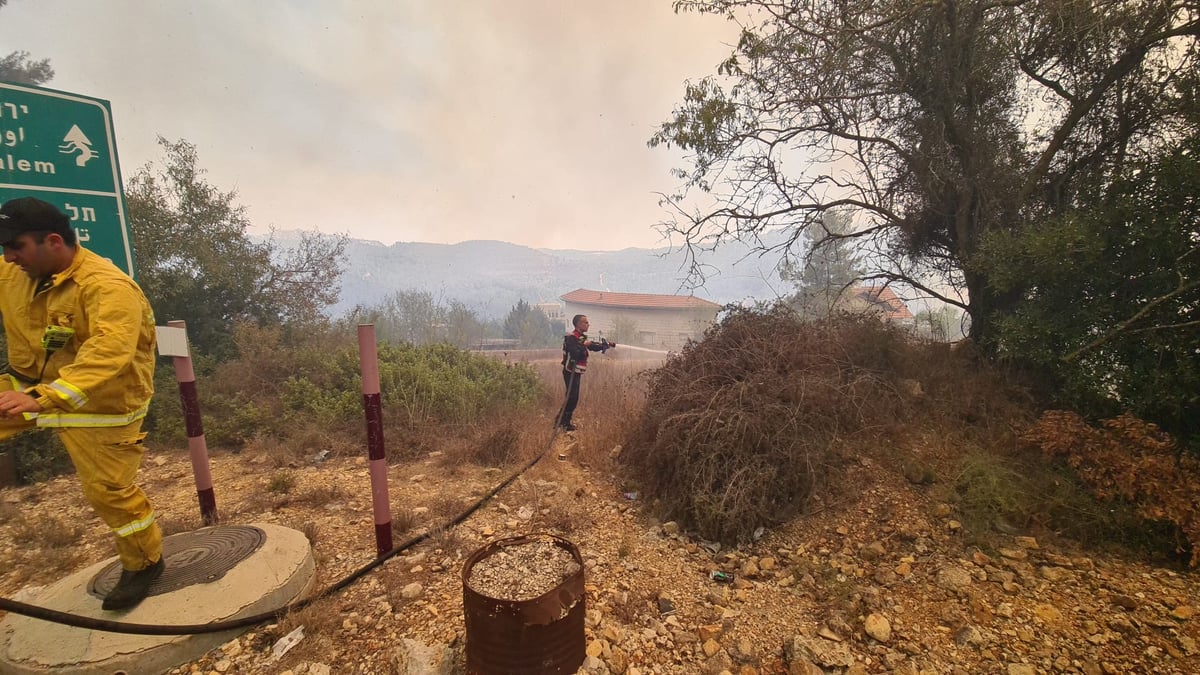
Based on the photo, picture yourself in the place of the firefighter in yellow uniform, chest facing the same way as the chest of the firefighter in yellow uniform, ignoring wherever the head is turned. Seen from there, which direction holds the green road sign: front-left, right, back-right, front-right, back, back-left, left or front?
back-right

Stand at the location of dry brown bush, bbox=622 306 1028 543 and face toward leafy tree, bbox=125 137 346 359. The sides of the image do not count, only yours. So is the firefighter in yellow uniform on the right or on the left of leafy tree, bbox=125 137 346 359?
left

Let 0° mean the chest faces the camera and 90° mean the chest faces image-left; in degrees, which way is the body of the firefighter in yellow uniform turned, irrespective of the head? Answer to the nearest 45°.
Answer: approximately 45°

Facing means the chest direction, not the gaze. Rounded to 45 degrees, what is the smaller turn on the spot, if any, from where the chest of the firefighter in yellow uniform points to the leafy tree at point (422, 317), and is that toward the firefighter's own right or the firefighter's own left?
approximately 180°
